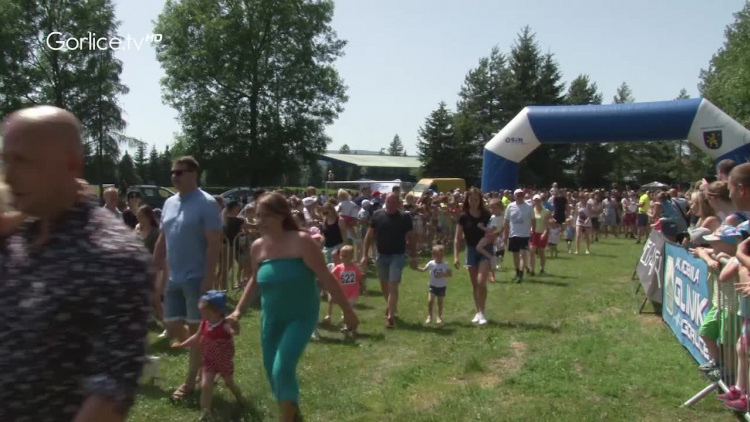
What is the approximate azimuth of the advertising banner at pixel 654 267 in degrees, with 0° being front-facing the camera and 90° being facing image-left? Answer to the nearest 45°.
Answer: approximately 45°

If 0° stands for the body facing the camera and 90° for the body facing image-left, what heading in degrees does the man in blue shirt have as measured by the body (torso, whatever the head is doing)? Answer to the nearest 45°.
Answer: approximately 45°

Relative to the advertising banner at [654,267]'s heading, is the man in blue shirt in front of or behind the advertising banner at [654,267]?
in front

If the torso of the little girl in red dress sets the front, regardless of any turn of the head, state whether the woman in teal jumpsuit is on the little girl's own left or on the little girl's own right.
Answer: on the little girl's own left

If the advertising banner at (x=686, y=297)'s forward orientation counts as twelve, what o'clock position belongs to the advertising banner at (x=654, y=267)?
the advertising banner at (x=654, y=267) is roughly at 4 o'clock from the advertising banner at (x=686, y=297).

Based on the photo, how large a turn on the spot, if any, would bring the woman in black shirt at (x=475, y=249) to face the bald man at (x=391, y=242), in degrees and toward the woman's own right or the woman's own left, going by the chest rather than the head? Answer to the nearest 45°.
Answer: approximately 90° to the woman's own right

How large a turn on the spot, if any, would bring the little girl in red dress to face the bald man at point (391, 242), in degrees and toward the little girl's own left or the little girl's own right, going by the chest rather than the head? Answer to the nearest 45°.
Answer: approximately 180°

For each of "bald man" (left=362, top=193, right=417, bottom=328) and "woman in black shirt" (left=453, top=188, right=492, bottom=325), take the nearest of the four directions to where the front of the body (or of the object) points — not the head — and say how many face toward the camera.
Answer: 2

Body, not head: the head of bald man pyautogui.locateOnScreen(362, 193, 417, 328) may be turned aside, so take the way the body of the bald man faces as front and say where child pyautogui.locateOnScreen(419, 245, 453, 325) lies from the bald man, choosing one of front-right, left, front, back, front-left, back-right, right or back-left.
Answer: left

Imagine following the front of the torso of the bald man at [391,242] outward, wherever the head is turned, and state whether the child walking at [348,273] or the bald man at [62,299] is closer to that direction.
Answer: the bald man

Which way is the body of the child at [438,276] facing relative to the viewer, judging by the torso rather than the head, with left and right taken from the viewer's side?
facing the viewer

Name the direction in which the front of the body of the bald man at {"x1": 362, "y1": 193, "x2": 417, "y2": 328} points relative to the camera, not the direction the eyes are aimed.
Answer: toward the camera
